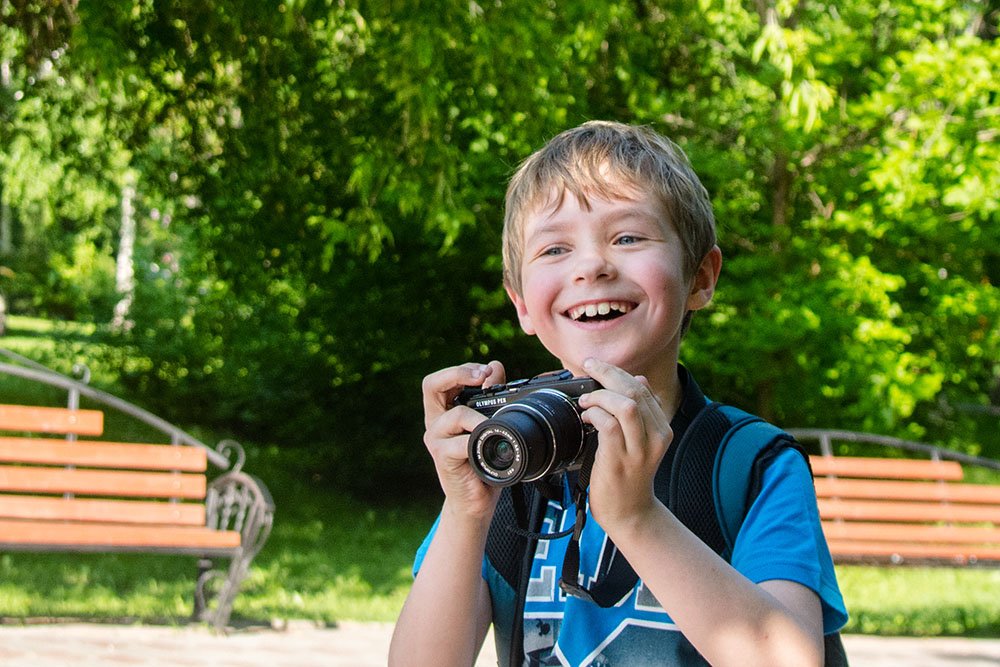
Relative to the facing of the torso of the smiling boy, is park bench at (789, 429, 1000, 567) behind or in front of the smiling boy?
behind

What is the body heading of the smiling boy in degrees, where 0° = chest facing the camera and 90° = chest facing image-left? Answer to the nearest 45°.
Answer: approximately 45°

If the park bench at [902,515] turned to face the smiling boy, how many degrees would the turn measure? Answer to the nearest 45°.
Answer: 0° — it already faces them

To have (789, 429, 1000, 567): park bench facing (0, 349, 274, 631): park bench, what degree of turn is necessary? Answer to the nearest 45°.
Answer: approximately 45° to its right

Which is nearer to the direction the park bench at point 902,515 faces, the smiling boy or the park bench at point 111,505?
the smiling boy

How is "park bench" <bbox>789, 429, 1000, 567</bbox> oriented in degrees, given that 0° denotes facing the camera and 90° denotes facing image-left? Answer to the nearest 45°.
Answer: approximately 0°

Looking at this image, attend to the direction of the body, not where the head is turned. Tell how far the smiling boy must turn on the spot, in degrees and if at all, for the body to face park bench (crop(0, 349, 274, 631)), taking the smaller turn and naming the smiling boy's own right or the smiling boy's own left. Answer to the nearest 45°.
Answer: approximately 90° to the smiling boy's own right
